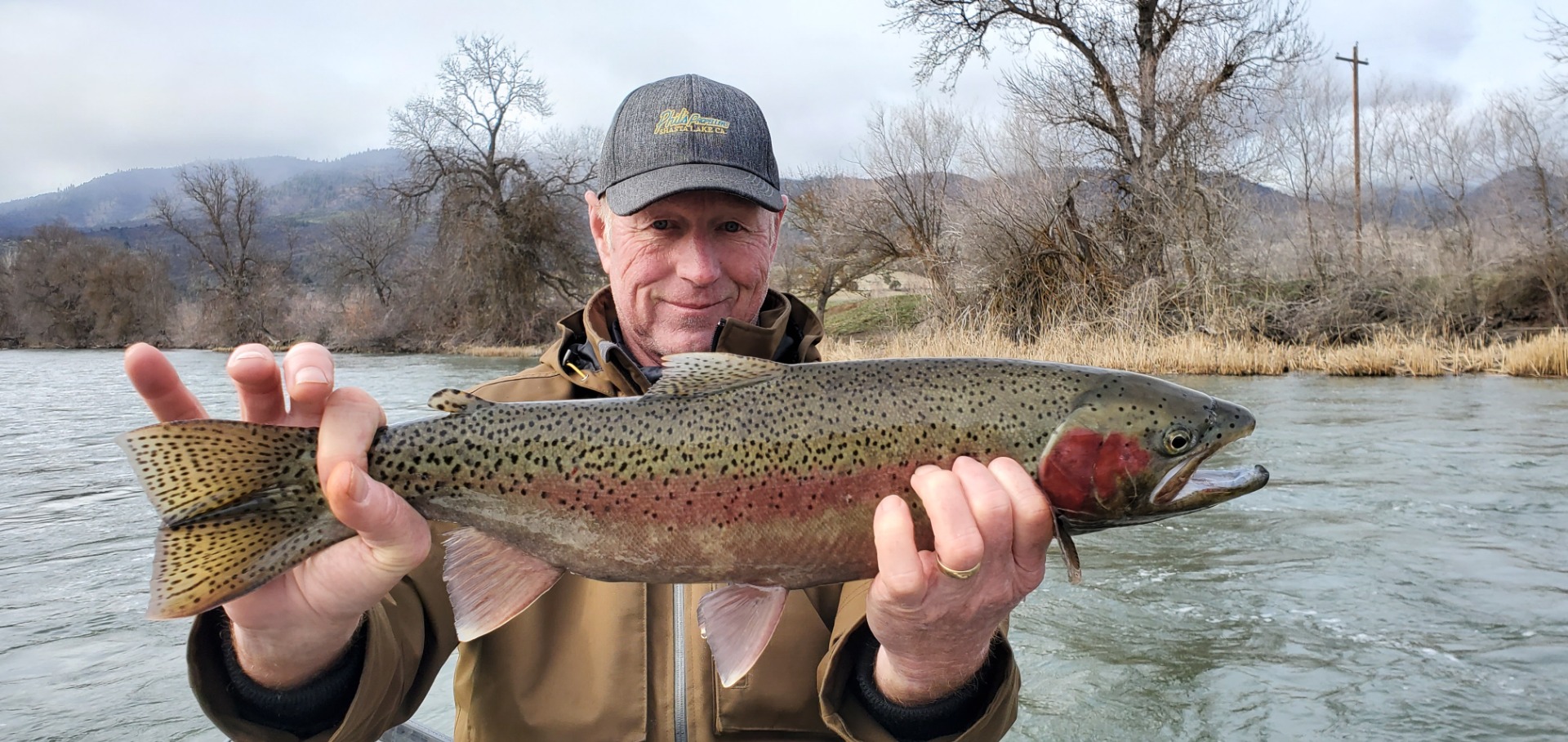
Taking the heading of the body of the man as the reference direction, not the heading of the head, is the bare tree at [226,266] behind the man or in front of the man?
behind

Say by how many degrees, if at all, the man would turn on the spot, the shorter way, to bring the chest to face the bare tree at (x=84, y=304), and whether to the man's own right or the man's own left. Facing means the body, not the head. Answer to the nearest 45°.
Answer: approximately 135° to the man's own right

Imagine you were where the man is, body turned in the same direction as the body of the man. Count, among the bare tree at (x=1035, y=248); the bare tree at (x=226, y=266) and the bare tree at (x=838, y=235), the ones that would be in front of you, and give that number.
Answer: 0

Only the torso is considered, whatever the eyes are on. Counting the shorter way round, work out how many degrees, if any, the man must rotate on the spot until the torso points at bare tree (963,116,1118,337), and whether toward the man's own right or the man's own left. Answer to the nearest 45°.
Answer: approximately 135° to the man's own left

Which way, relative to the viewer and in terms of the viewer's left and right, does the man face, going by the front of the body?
facing the viewer

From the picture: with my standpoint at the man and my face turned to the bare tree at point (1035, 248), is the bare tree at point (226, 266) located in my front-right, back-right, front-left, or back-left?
front-left

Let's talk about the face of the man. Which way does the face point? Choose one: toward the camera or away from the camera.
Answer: toward the camera

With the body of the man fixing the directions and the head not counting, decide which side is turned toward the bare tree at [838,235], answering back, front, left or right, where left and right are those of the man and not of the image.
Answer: back

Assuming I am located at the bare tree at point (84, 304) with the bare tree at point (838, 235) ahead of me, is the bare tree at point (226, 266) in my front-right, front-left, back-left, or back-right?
front-left
